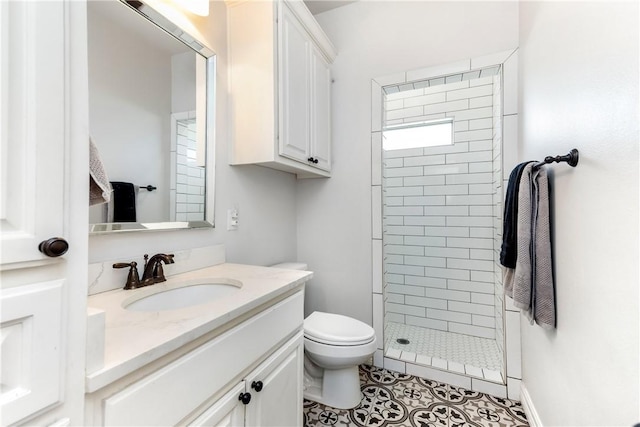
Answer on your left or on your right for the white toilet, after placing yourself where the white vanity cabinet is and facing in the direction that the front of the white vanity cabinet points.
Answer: on your left

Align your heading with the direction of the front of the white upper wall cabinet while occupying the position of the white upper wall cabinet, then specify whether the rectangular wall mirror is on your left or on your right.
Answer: on your right

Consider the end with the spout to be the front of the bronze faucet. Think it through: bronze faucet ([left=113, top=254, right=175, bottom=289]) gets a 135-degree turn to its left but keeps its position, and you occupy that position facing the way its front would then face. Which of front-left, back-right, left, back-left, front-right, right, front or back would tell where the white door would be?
back

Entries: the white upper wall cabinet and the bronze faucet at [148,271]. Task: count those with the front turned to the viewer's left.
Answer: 0

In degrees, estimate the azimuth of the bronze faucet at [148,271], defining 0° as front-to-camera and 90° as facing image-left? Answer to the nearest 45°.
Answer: approximately 315°

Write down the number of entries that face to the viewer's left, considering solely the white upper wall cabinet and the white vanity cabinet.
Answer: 0

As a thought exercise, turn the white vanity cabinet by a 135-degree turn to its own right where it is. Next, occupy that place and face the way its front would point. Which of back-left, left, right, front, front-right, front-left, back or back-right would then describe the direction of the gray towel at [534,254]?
back

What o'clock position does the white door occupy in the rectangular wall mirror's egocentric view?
The white door is roughly at 2 o'clock from the rectangular wall mirror.

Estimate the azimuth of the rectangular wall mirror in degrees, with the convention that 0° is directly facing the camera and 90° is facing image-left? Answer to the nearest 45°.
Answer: approximately 315°

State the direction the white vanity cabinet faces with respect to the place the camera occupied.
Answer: facing the viewer and to the right of the viewer
